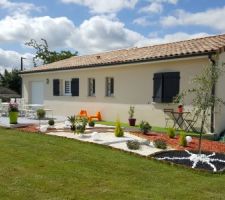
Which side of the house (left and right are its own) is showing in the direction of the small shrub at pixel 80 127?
front

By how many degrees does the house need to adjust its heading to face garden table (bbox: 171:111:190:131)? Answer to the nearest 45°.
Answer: approximately 90° to its left

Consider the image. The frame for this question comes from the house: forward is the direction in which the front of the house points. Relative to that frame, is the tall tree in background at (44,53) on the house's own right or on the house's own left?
on the house's own right

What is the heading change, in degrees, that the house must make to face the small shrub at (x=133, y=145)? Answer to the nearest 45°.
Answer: approximately 45° to its left

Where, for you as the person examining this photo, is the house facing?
facing the viewer and to the left of the viewer

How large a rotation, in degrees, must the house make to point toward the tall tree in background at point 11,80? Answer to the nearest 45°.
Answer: approximately 90° to its right

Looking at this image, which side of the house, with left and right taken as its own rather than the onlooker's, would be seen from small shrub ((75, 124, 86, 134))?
front

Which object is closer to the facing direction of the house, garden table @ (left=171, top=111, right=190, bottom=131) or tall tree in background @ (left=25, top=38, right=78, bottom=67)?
the garden table

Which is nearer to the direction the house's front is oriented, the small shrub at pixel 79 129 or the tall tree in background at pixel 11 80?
the small shrub

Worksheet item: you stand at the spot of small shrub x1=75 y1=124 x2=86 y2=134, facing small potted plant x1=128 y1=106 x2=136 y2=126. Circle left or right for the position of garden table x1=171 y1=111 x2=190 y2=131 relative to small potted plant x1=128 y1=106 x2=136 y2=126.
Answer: right
